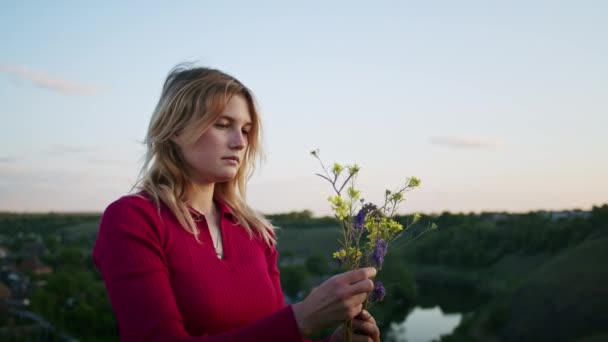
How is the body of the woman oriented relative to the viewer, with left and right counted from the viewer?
facing the viewer and to the right of the viewer
